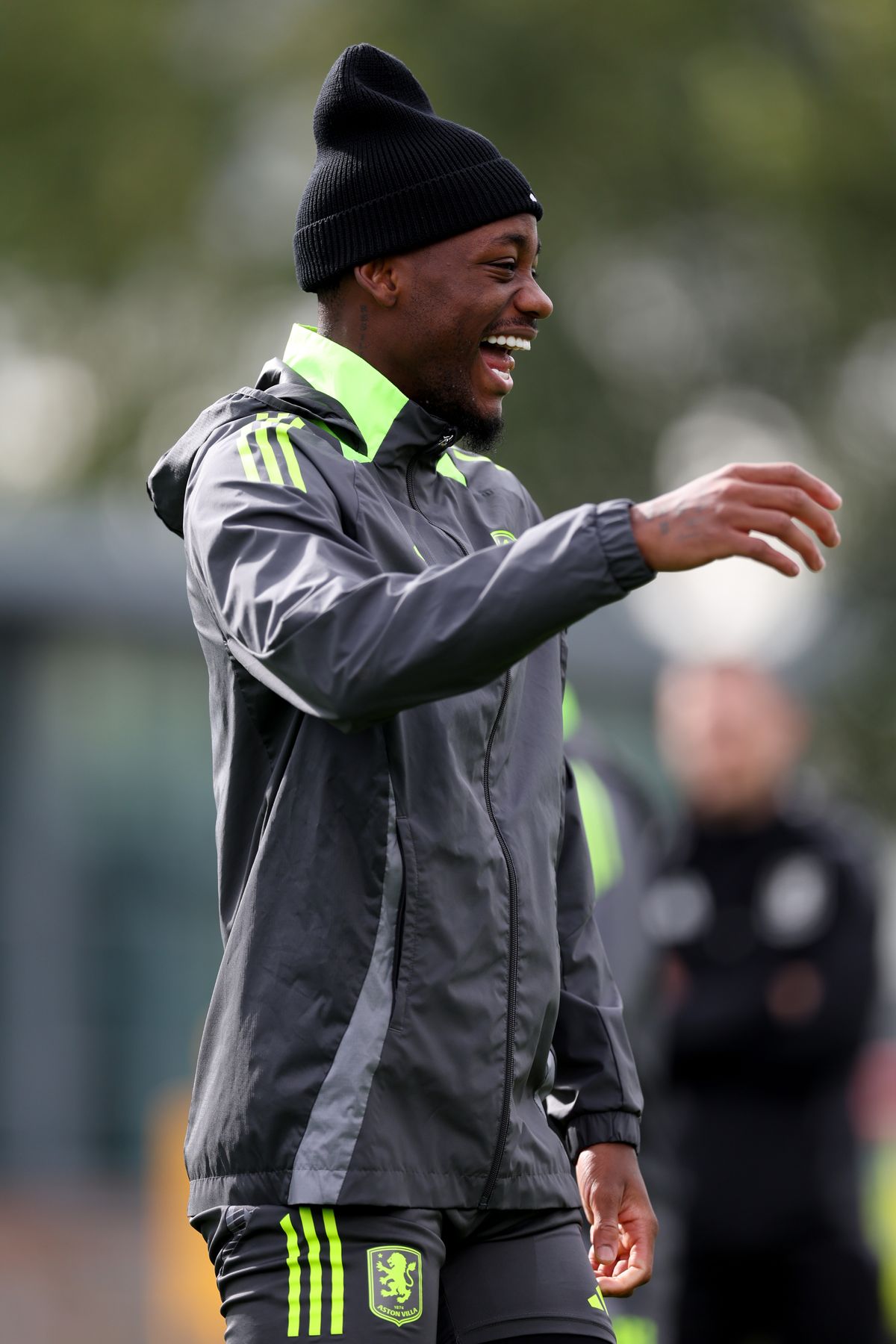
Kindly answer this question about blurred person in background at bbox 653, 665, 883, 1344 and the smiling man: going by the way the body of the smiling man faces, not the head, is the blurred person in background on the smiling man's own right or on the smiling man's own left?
on the smiling man's own left

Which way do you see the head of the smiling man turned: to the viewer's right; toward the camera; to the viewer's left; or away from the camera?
to the viewer's right

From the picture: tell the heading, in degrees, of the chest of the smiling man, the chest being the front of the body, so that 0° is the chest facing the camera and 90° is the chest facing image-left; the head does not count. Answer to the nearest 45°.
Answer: approximately 315°
